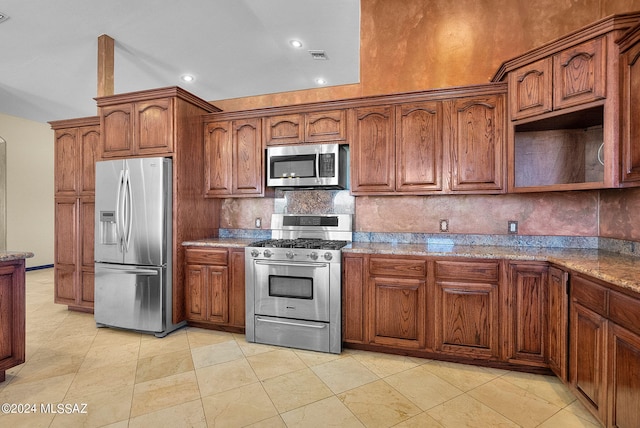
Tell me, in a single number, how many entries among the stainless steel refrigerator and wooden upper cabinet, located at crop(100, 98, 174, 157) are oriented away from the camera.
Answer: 0

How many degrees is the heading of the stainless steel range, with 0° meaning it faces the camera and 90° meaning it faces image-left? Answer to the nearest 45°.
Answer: approximately 45°

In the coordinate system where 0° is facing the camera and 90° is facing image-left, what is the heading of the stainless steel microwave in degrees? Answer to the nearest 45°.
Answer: approximately 45°

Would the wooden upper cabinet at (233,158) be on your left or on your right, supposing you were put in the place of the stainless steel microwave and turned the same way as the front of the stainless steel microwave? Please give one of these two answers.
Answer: on your right

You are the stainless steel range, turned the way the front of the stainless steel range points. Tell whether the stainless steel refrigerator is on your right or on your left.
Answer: on your right

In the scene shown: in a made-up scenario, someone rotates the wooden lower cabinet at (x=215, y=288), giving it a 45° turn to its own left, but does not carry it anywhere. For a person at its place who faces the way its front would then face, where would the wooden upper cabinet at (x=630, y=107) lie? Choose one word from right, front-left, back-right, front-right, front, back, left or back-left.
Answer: front-left

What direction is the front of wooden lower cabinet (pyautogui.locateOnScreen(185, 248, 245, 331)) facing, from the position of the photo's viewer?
facing the viewer and to the left of the viewer

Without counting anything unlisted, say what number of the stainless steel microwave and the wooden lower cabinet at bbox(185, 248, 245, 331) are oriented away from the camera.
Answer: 0

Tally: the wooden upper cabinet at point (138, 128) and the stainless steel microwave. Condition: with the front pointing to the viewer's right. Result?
0
